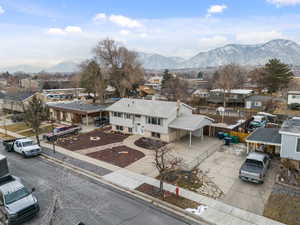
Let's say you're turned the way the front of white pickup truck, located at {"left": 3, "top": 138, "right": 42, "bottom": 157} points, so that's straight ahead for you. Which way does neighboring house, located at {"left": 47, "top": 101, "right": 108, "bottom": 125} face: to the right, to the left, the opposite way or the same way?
to the right

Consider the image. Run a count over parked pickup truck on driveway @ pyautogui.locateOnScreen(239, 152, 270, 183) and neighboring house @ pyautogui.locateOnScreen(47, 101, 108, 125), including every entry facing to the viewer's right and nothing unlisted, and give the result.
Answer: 0

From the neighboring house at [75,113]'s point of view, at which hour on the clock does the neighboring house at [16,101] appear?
the neighboring house at [16,101] is roughly at 3 o'clock from the neighboring house at [75,113].

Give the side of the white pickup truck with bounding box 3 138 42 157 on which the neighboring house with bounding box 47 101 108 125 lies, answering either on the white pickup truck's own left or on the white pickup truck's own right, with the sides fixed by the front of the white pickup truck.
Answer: on the white pickup truck's own left

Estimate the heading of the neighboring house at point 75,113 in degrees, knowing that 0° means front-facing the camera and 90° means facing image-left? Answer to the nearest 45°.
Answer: approximately 45°

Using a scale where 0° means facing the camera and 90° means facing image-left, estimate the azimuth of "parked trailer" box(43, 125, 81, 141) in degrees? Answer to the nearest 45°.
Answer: approximately 45°
